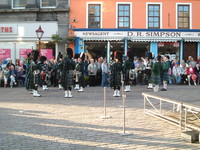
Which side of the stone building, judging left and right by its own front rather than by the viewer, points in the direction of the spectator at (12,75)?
front

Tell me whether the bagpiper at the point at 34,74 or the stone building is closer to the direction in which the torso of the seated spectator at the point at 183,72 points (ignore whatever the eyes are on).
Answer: the bagpiper

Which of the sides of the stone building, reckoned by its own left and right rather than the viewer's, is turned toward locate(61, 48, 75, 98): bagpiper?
front

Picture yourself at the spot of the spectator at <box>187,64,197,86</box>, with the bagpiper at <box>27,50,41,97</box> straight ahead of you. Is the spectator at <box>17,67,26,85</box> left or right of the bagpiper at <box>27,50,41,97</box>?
right

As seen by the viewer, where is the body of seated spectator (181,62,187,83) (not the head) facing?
toward the camera

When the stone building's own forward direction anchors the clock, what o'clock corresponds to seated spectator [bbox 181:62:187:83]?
The seated spectator is roughly at 10 o'clock from the stone building.

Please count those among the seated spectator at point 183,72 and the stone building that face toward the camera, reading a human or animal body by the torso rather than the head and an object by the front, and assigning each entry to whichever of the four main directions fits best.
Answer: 2

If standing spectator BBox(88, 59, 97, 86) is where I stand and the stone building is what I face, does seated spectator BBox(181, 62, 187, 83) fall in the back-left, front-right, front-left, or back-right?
back-right

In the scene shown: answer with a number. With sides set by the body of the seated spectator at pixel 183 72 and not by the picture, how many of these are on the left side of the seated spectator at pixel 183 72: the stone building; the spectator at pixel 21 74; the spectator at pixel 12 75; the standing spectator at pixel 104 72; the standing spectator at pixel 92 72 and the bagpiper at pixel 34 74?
0

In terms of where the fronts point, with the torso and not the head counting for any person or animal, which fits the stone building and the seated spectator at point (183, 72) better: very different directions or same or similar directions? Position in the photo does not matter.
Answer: same or similar directions

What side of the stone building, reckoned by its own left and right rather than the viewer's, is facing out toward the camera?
front

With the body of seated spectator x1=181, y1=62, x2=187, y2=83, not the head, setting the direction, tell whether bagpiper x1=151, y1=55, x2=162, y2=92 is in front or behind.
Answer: in front

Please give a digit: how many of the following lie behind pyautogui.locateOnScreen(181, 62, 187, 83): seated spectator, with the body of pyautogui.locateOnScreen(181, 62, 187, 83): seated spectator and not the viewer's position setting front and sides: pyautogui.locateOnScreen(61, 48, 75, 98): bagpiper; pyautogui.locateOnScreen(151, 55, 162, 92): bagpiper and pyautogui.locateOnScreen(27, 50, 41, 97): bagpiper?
0

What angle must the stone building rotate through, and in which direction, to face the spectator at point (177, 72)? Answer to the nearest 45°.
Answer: approximately 45° to its left

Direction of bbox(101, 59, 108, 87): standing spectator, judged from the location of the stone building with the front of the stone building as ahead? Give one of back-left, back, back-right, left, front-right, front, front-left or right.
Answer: front-left

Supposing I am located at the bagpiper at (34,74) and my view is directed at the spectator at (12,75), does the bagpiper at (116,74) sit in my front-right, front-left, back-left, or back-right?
back-right
